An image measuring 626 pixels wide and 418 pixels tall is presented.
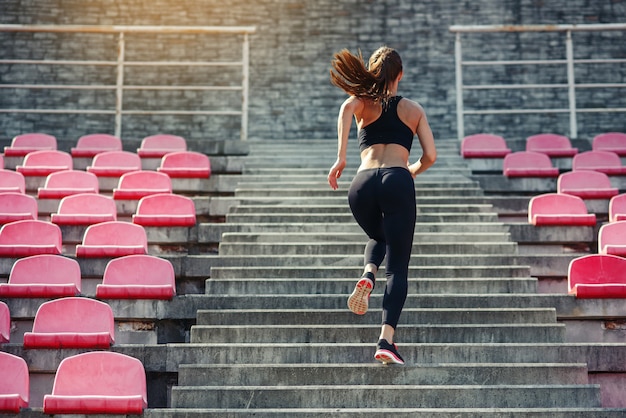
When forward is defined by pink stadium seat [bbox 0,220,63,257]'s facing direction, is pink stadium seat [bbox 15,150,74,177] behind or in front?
behind

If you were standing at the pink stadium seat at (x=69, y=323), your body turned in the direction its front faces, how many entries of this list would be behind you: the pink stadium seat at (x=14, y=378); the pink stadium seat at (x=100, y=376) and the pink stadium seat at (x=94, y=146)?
1

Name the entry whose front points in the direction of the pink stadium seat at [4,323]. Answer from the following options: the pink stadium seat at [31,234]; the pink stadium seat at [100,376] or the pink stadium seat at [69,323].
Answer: the pink stadium seat at [31,234]

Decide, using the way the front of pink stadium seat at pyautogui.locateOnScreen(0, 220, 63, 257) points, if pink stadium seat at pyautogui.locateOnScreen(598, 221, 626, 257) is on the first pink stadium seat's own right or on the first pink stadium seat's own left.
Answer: on the first pink stadium seat's own left

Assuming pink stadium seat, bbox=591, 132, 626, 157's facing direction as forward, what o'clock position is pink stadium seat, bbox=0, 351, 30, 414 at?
pink stadium seat, bbox=0, 351, 30, 414 is roughly at 1 o'clock from pink stadium seat, bbox=591, 132, 626, 157.

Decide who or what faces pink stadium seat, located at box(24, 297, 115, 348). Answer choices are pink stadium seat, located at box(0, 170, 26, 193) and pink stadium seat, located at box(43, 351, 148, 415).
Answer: pink stadium seat, located at box(0, 170, 26, 193)

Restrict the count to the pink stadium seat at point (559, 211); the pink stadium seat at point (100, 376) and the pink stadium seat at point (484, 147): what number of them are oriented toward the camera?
3

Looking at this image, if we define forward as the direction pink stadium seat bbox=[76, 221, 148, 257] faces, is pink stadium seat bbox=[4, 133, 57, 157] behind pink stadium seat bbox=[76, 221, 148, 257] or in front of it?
behind

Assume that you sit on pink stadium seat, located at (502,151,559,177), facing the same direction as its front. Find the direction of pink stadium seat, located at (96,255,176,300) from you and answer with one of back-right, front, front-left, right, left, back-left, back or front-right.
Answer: front-right
